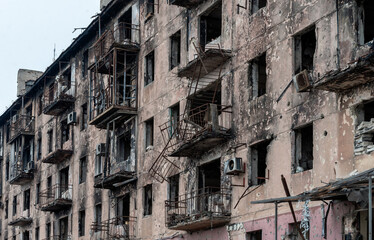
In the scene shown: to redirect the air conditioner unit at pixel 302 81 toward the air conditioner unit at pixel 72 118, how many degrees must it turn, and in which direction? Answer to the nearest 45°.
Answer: approximately 90° to its right

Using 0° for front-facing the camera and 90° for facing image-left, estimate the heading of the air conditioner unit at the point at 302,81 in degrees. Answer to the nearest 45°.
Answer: approximately 45°

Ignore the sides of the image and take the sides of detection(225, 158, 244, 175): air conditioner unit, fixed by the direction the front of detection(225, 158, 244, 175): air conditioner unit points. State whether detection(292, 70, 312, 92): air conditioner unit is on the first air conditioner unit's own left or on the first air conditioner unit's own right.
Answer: on the first air conditioner unit's own left

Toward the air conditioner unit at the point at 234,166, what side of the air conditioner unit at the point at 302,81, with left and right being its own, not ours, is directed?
right

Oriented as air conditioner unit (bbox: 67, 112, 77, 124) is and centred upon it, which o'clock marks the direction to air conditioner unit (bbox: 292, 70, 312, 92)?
air conditioner unit (bbox: 292, 70, 312, 92) is roughly at 10 o'clock from air conditioner unit (bbox: 67, 112, 77, 124).

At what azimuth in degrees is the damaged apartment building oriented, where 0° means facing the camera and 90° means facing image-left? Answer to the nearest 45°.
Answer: approximately 45°

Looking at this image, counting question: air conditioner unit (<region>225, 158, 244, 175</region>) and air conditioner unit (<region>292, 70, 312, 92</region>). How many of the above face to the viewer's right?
0
